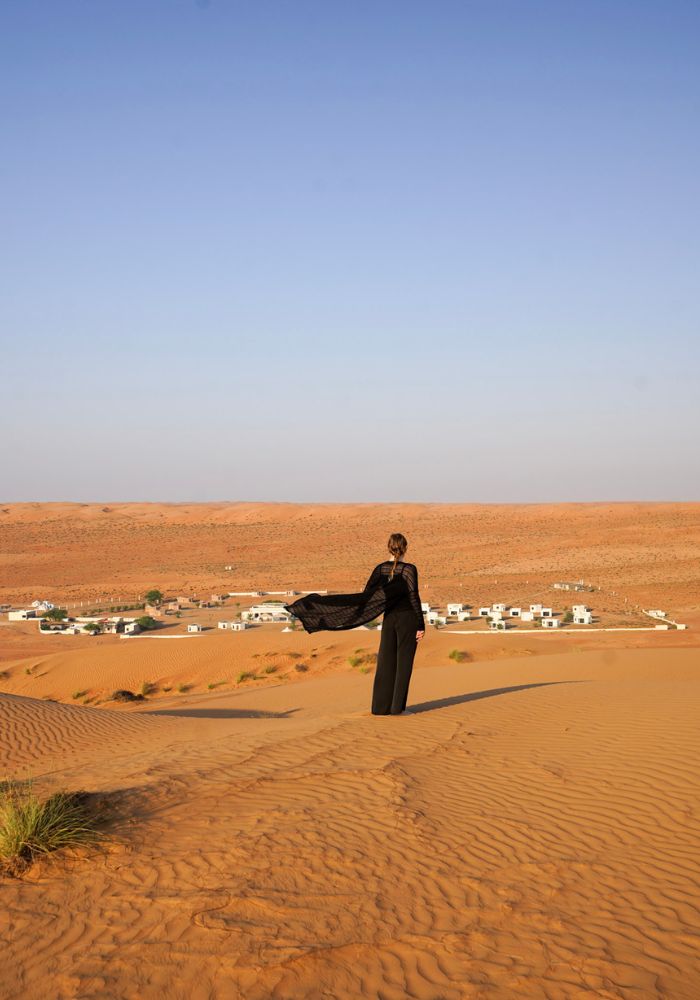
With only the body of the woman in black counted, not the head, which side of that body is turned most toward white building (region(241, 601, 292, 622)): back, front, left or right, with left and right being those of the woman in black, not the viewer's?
front

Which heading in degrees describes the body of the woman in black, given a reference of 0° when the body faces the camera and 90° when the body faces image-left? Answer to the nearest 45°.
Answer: approximately 180°

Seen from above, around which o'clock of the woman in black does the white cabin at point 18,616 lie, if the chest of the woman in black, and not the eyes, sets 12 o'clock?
The white cabin is roughly at 11 o'clock from the woman in black.

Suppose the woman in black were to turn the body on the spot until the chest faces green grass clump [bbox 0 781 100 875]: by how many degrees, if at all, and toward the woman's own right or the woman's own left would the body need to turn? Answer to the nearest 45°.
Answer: approximately 135° to the woman's own left

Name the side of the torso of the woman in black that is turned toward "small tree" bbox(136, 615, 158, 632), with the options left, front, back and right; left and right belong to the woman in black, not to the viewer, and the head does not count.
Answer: front

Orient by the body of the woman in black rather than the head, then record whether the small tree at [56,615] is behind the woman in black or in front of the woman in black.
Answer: in front

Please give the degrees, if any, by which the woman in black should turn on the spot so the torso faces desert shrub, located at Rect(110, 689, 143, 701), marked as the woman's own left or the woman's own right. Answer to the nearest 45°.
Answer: approximately 45° to the woman's own left

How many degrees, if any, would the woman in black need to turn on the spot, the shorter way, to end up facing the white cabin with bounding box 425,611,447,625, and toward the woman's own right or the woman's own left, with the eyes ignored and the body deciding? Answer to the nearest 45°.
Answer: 0° — they already face it

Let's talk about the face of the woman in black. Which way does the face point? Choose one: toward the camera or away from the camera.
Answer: away from the camera
